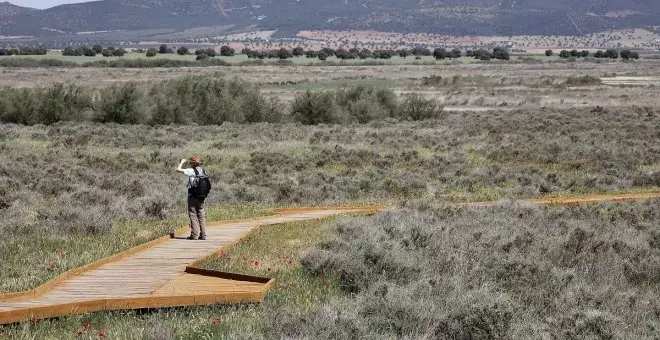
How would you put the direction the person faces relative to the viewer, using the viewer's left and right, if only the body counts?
facing away from the viewer and to the left of the viewer

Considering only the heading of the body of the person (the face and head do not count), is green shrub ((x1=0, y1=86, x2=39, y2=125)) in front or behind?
in front

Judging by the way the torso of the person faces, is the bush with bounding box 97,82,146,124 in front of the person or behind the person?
in front
